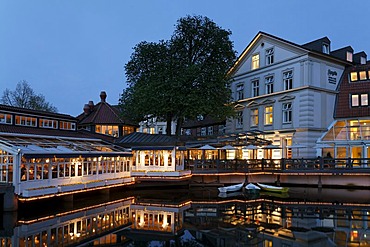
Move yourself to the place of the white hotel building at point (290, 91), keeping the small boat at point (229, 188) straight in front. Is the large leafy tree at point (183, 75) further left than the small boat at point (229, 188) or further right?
right
